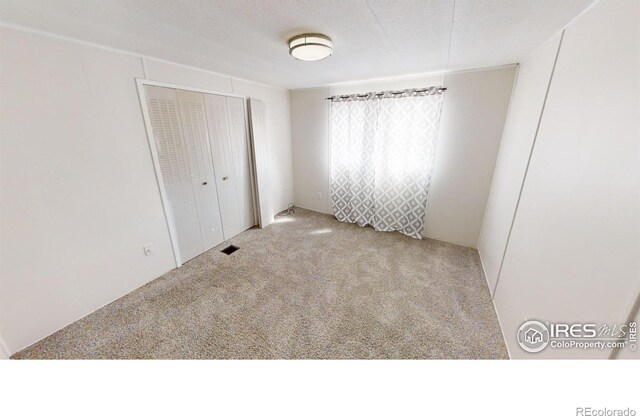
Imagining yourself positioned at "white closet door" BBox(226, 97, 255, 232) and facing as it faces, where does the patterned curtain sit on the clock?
The patterned curtain is roughly at 11 o'clock from the white closet door.

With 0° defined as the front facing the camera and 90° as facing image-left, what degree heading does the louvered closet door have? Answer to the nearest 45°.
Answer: approximately 315°

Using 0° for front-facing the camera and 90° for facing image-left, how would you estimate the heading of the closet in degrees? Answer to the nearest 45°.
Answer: approximately 315°

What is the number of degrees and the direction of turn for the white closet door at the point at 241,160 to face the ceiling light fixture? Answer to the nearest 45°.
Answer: approximately 45° to its right

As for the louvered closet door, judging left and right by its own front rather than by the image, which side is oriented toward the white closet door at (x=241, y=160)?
left

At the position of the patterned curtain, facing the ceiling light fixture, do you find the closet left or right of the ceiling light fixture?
right

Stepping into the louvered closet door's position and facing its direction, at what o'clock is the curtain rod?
The curtain rod is roughly at 11 o'clock from the louvered closet door.

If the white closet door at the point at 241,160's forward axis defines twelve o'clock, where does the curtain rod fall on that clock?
The curtain rod is roughly at 11 o'clock from the white closet door.

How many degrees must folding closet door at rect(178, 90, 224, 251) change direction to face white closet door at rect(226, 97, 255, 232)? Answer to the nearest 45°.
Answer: approximately 90° to its left
